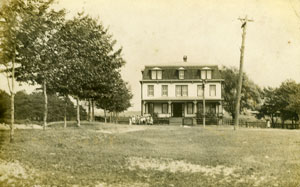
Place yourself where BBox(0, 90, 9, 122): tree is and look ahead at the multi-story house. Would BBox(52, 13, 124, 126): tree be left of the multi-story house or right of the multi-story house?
right

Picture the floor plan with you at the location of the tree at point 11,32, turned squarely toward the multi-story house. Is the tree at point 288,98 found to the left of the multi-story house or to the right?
right

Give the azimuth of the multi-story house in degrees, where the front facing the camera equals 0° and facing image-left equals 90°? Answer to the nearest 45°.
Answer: approximately 0°
